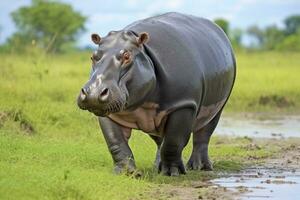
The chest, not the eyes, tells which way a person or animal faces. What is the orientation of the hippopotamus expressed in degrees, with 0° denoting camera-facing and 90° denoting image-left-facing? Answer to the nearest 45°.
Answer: approximately 45°

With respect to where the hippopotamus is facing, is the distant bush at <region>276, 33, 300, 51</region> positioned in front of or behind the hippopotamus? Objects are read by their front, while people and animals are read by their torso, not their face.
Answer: behind

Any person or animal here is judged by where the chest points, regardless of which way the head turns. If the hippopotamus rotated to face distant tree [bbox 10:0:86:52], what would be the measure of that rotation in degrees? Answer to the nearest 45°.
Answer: approximately 135° to its right
